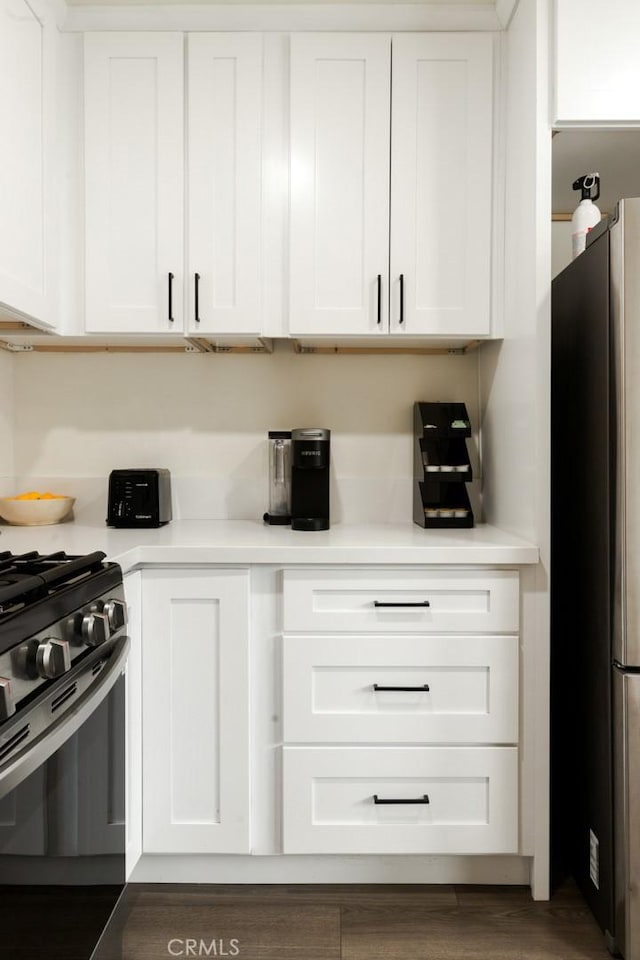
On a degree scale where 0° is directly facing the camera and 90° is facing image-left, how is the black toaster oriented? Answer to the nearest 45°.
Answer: approximately 0°

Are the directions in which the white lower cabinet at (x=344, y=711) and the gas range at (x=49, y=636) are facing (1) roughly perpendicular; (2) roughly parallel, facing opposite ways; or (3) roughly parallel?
roughly perpendicular

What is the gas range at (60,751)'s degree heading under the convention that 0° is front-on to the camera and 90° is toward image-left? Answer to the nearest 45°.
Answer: approximately 315°

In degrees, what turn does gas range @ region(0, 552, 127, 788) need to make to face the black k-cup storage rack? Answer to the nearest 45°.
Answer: approximately 90° to its left

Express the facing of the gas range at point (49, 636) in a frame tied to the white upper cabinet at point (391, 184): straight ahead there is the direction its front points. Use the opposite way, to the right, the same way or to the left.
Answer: to the left
